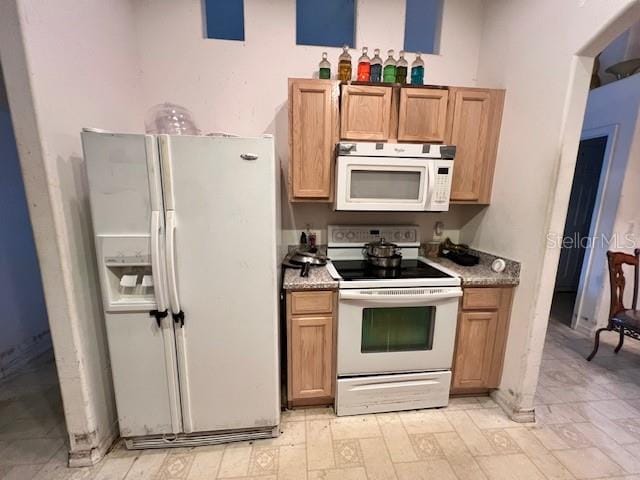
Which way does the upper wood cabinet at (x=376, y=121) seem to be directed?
toward the camera

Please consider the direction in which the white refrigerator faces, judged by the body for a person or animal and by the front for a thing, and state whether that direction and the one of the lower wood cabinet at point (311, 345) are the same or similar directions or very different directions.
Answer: same or similar directions

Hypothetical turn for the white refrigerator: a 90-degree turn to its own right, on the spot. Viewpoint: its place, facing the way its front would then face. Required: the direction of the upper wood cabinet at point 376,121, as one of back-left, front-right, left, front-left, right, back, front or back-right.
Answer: back

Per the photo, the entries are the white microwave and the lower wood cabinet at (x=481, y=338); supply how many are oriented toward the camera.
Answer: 2

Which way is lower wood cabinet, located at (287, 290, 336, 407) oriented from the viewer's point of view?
toward the camera

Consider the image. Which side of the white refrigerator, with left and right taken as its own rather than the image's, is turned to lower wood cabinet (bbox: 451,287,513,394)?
left

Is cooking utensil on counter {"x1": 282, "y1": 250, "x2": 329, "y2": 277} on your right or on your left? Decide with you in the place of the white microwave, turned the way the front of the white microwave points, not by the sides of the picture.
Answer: on your right

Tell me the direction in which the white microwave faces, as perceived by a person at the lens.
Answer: facing the viewer

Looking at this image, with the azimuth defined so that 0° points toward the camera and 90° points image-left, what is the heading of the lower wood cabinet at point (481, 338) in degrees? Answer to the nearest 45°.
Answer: approximately 0°
